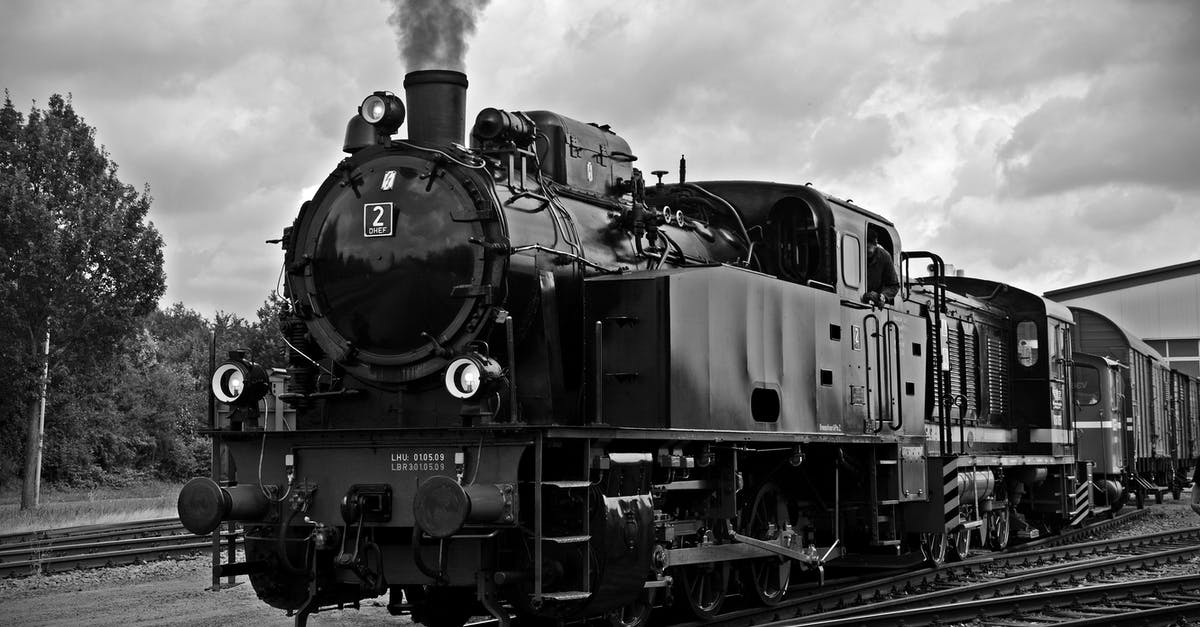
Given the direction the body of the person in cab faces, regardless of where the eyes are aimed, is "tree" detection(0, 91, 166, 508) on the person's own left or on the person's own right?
on the person's own right

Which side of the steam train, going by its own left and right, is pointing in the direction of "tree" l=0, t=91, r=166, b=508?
right

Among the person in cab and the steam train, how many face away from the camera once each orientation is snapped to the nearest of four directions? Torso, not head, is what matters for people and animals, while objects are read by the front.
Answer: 0

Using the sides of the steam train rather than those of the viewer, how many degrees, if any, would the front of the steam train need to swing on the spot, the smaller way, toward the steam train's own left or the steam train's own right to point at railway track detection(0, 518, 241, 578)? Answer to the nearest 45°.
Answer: approximately 90° to the steam train's own right

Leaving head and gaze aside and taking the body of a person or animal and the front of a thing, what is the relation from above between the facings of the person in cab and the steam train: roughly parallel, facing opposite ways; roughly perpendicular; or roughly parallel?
roughly parallel

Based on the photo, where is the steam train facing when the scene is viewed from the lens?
facing the viewer and to the left of the viewer
